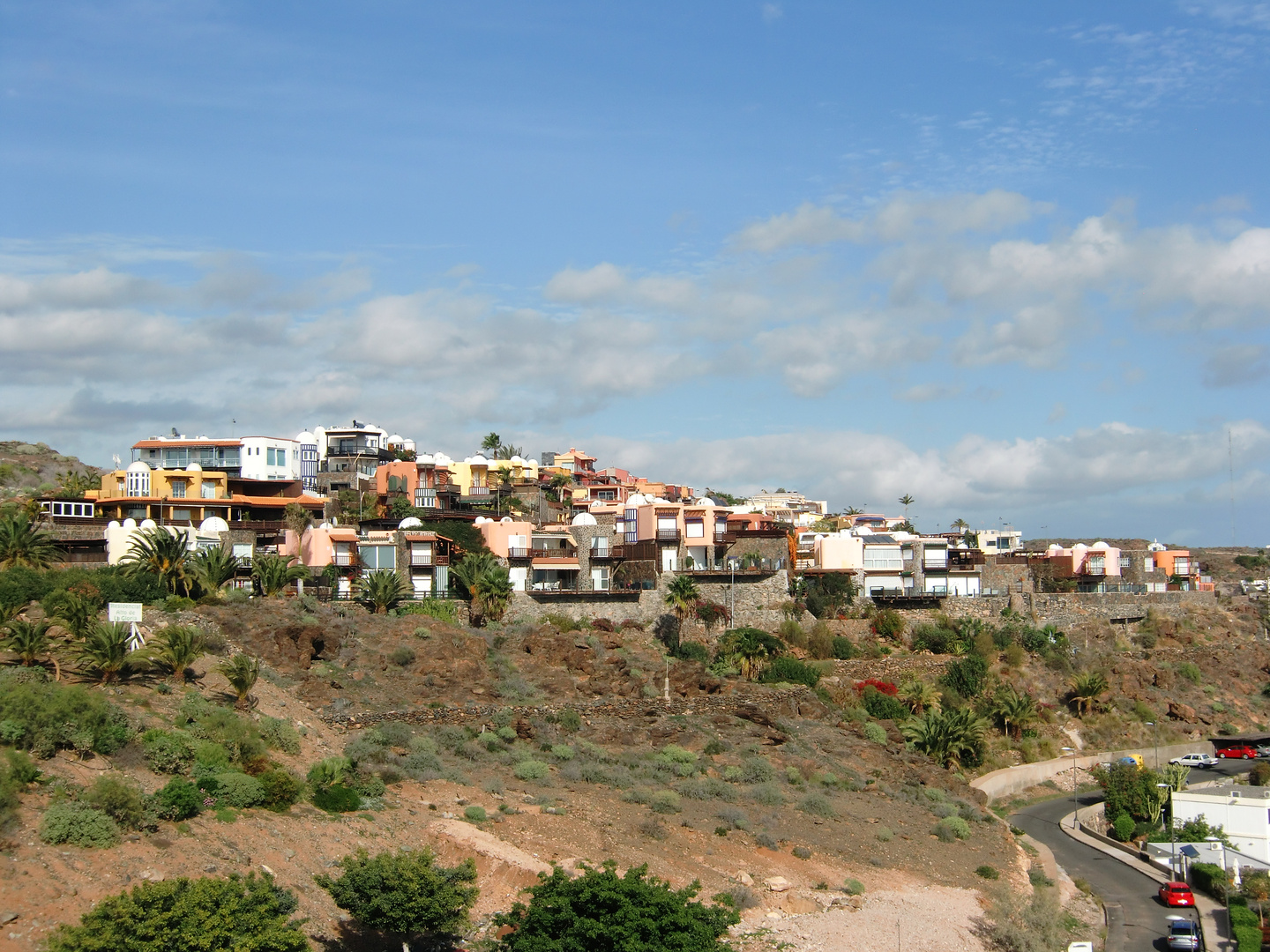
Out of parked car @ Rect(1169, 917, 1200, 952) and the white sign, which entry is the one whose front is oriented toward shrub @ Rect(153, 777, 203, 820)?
the white sign

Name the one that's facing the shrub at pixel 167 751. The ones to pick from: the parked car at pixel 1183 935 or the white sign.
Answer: the white sign

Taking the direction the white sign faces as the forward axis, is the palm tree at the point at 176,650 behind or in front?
in front

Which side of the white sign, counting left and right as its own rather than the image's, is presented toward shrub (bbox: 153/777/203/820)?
front

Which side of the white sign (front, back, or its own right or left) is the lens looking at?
front

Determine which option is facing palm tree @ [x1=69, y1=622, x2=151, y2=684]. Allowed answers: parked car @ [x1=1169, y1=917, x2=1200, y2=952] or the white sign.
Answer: the white sign
